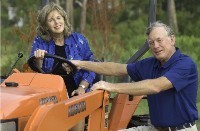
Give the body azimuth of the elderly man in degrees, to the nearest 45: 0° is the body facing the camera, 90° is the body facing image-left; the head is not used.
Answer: approximately 45°

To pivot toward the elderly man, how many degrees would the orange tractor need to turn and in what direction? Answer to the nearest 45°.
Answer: approximately 135° to its left

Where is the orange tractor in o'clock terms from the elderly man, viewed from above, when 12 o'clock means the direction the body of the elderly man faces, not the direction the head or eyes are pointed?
The orange tractor is roughly at 1 o'clock from the elderly man.

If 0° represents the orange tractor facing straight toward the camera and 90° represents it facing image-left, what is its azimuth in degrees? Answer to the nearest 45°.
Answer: approximately 45°
